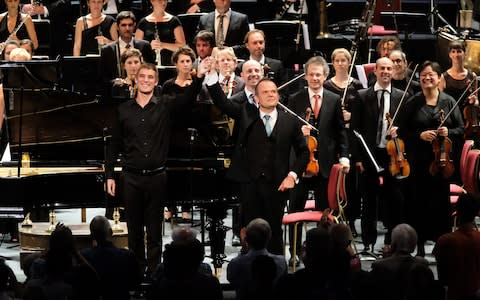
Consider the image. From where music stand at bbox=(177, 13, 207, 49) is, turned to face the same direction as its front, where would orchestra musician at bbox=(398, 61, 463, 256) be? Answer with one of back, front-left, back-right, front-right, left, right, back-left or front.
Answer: back-right

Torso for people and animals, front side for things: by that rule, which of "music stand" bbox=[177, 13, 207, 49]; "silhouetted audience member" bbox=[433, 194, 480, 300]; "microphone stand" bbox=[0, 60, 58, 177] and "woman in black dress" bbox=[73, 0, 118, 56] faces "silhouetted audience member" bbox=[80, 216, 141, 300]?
the woman in black dress

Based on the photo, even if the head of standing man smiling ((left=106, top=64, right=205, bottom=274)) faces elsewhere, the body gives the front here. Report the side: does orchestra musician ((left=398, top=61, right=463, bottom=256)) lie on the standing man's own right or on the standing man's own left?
on the standing man's own left

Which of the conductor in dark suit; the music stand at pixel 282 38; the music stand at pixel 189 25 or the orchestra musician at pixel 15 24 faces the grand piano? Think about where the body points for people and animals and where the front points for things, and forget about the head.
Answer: the orchestra musician

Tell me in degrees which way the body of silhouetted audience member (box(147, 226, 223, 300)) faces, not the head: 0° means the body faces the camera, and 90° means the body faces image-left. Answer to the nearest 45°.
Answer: approximately 180°

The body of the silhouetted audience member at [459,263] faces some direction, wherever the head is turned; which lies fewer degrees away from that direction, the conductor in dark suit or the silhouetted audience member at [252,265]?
the conductor in dark suit

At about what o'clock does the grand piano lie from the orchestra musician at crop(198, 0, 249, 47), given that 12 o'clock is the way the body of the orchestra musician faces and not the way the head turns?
The grand piano is roughly at 1 o'clock from the orchestra musician.

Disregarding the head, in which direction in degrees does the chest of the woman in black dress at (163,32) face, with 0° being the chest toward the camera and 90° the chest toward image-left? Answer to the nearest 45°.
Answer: approximately 0°

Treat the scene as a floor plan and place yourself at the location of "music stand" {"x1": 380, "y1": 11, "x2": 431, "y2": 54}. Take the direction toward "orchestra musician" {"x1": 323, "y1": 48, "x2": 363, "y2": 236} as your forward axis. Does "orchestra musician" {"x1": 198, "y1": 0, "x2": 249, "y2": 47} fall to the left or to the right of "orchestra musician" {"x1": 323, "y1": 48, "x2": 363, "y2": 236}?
right

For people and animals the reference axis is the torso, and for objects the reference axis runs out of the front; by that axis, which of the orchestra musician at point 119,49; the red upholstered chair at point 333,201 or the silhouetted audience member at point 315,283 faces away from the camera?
the silhouetted audience member
